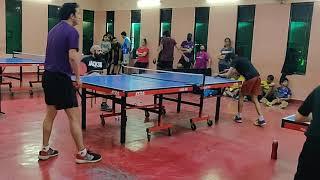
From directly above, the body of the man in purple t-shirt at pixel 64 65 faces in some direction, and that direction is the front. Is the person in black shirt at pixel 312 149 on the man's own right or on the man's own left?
on the man's own right

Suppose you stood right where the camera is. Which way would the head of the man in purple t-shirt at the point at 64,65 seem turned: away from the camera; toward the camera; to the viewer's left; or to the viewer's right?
to the viewer's right

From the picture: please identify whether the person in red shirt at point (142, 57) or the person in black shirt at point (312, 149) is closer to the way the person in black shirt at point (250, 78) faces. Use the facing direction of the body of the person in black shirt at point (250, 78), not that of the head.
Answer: the person in red shirt

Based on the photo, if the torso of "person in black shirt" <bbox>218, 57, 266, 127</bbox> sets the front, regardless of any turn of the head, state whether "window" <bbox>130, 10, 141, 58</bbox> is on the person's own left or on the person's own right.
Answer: on the person's own right

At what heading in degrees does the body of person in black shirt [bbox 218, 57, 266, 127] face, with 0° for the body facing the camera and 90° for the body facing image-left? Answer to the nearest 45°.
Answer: approximately 90°

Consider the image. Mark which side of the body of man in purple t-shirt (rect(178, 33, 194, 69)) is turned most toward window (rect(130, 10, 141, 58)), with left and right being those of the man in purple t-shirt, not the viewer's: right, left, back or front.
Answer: right

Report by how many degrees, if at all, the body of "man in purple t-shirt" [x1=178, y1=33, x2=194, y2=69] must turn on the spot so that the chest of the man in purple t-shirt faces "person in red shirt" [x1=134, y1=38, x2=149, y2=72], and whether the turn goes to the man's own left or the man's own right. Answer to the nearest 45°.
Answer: approximately 90° to the man's own right

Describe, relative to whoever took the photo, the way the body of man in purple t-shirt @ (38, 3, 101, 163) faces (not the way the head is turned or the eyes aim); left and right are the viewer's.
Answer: facing away from the viewer and to the right of the viewer

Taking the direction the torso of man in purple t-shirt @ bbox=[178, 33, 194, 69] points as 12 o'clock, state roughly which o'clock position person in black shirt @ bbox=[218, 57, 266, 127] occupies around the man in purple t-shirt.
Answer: The person in black shirt is roughly at 10 o'clock from the man in purple t-shirt.

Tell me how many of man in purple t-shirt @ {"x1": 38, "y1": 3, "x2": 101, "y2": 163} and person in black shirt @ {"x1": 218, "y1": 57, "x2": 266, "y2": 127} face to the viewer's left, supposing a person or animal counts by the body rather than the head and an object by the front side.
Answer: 1

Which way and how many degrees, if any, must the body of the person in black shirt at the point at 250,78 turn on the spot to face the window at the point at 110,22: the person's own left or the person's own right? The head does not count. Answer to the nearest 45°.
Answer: approximately 45° to the person's own right

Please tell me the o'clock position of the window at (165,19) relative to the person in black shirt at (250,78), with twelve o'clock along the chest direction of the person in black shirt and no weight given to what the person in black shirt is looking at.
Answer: The window is roughly at 2 o'clock from the person in black shirt.

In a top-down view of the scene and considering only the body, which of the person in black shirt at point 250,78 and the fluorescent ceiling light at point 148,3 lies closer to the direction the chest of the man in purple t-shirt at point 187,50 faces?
the person in black shirt
